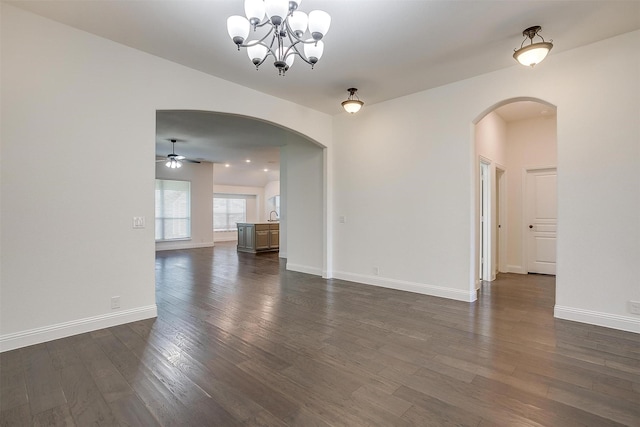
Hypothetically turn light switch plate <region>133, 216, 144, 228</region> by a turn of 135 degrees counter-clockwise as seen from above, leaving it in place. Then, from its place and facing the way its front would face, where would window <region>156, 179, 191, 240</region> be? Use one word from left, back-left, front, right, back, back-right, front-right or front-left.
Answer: front-left

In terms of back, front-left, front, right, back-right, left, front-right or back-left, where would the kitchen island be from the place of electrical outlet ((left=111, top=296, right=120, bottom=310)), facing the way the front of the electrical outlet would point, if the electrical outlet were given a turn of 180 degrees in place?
front-right

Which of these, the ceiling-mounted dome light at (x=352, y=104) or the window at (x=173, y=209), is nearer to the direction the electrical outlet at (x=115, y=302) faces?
the ceiling-mounted dome light

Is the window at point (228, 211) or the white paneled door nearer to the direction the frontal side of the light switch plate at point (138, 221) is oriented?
the white paneled door

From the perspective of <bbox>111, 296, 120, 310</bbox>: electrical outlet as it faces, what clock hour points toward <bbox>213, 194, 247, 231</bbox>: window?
The window is roughly at 7 o'clock from the electrical outlet.

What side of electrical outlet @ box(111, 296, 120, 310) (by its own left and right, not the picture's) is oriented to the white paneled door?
left

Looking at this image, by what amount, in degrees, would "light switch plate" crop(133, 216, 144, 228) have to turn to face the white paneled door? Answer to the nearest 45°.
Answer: approximately 90° to its left

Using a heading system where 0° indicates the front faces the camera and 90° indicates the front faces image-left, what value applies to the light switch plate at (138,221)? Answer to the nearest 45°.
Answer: approximately 0°

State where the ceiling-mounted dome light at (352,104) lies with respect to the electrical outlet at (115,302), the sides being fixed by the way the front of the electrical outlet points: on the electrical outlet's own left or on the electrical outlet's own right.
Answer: on the electrical outlet's own left

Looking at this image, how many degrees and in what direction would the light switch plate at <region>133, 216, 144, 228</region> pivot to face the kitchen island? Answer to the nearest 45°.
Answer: approximately 135° to its left

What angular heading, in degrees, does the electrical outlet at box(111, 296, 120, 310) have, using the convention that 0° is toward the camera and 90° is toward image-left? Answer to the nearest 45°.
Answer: approximately 0°
